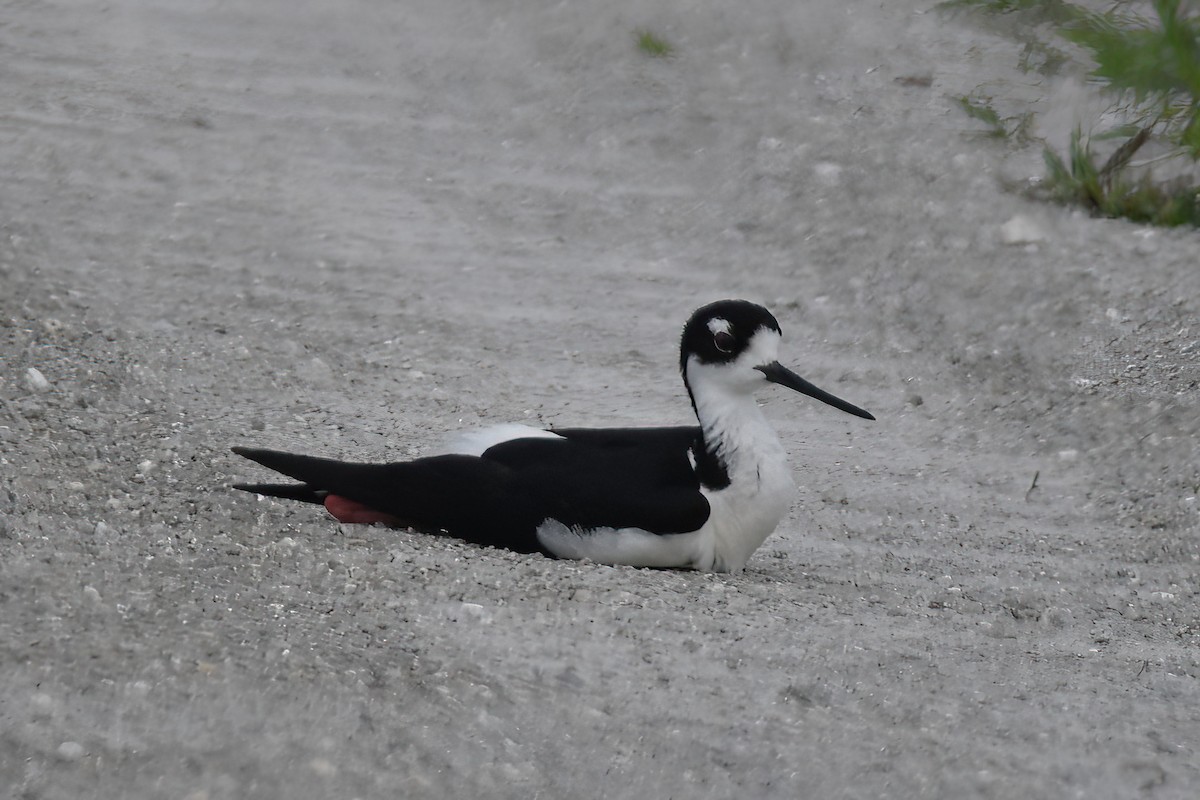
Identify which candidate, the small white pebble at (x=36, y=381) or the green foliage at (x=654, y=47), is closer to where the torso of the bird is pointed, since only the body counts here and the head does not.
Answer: the green foliage

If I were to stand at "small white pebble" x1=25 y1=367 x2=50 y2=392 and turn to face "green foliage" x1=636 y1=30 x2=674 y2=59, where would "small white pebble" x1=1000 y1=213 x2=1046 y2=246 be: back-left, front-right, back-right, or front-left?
front-right

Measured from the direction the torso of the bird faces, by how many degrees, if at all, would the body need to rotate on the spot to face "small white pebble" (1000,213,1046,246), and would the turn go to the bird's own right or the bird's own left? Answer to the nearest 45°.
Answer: approximately 45° to the bird's own left

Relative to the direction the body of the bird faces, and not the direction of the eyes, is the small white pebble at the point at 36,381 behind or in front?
behind

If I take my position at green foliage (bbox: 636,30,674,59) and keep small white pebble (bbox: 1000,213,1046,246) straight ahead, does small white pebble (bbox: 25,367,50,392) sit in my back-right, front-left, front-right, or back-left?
front-right

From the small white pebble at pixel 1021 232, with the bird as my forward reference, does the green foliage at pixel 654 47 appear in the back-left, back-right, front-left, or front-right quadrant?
back-right

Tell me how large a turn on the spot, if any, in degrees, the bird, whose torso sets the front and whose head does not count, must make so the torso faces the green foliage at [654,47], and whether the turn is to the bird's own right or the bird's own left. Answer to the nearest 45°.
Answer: approximately 90° to the bird's own left

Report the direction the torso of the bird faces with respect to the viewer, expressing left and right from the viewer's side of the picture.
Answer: facing to the right of the viewer

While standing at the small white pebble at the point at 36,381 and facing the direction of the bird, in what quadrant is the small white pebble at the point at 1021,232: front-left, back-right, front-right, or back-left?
front-left
